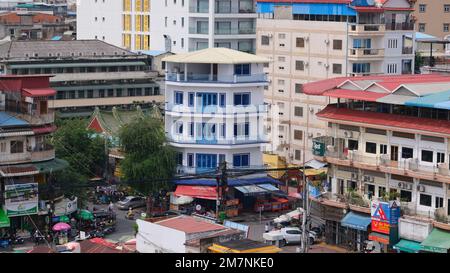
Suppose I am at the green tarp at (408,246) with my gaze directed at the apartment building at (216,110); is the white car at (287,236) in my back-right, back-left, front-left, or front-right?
front-left

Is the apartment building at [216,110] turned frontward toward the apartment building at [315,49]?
no

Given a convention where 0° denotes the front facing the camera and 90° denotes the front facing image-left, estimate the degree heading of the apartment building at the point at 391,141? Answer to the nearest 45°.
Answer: approximately 45°

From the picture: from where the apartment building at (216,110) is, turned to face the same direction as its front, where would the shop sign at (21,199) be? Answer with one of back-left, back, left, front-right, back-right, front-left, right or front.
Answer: front-right

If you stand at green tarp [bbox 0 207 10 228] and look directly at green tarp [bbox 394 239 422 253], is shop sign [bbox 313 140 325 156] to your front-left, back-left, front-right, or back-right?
front-left

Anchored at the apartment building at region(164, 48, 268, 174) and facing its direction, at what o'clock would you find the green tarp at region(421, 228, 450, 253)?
The green tarp is roughly at 11 o'clock from the apartment building.

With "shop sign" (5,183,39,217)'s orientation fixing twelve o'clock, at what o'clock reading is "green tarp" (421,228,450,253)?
The green tarp is roughly at 10 o'clock from the shop sign.

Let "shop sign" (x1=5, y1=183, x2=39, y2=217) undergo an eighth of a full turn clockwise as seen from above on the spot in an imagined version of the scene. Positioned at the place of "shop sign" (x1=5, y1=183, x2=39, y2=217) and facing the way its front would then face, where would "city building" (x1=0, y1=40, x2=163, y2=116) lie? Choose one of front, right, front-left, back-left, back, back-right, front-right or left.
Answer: back-right

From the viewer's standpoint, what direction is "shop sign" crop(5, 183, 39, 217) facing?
toward the camera

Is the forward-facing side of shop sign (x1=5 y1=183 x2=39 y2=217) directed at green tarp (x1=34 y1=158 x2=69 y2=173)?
no

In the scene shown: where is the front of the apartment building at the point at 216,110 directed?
toward the camera

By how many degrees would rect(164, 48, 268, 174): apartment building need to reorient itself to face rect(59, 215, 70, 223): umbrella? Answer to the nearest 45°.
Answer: approximately 45° to its right

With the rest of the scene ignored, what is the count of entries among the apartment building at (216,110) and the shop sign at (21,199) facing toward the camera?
2

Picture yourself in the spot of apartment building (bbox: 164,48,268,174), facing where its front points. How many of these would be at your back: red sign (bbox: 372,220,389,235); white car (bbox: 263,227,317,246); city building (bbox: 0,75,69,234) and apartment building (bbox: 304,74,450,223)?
0

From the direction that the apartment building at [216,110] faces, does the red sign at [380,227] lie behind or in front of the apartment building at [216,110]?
in front

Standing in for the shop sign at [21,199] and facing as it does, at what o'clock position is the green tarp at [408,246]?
The green tarp is roughly at 10 o'clock from the shop sign.

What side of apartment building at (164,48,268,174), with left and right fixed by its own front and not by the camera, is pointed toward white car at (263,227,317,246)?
front

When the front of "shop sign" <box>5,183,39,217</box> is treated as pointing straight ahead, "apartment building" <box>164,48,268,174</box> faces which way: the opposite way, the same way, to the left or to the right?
the same way
